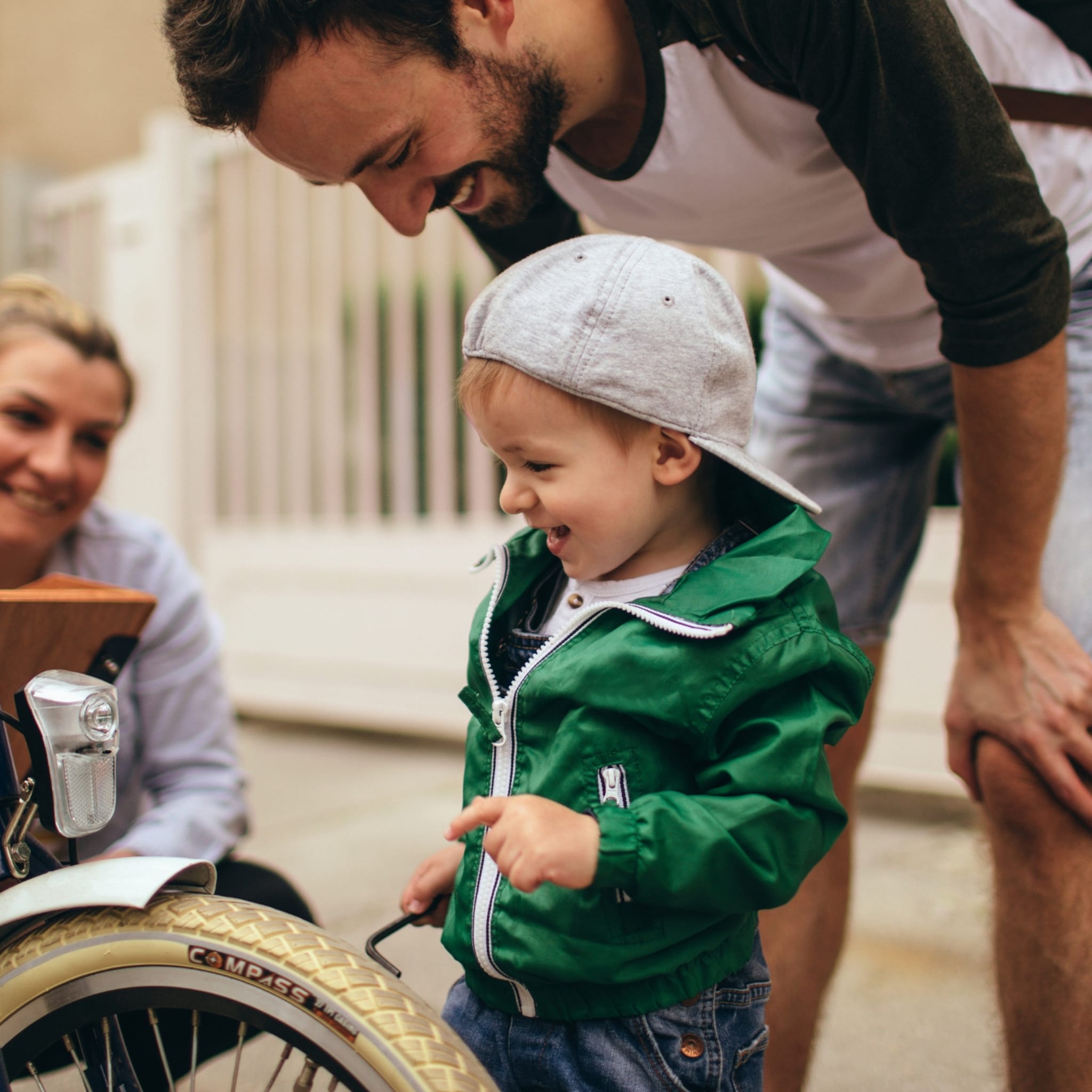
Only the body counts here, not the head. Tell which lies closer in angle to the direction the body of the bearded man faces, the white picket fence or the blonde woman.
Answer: the blonde woman

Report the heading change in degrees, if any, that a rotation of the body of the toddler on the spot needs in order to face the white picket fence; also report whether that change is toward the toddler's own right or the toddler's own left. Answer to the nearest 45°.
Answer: approximately 135° to the toddler's own right

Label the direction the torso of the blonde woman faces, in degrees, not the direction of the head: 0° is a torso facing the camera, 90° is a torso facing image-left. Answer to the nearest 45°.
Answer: approximately 0°

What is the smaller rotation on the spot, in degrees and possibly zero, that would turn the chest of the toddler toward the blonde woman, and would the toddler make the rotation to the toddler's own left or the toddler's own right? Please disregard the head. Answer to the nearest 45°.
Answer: approximately 90° to the toddler's own right

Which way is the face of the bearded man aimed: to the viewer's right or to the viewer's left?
to the viewer's left

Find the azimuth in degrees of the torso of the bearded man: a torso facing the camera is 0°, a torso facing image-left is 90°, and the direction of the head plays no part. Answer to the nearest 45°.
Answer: approximately 45°
